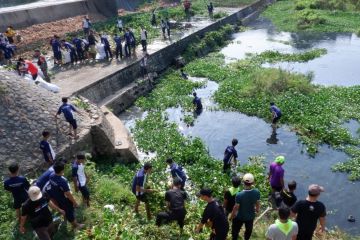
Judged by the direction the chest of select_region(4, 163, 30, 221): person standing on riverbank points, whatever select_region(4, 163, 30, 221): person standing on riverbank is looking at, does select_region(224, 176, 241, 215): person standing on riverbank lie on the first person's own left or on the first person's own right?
on the first person's own right

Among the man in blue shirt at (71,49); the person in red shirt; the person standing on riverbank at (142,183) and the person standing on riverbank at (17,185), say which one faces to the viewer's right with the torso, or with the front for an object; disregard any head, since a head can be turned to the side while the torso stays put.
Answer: the person standing on riverbank at (142,183)

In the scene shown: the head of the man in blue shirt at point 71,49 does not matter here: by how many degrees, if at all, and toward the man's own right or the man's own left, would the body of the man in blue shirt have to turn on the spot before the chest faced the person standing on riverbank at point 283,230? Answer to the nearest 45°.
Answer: approximately 90° to the man's own left

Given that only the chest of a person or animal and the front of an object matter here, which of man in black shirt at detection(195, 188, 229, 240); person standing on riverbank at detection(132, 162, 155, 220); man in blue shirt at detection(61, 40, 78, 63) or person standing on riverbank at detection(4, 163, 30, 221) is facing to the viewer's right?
person standing on riverbank at detection(132, 162, 155, 220)

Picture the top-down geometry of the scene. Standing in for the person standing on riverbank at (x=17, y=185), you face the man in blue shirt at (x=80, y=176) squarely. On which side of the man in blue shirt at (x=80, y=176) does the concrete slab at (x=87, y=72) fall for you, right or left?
left

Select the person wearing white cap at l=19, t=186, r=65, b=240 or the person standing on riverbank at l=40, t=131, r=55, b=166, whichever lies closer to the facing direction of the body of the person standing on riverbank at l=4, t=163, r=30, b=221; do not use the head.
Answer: the person standing on riverbank

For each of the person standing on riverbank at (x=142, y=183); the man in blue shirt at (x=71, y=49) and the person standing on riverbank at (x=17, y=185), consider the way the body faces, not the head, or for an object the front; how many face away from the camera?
1

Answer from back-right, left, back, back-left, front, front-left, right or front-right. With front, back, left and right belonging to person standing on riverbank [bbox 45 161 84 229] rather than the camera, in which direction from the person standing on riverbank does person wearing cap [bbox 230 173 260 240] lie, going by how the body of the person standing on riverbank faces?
right

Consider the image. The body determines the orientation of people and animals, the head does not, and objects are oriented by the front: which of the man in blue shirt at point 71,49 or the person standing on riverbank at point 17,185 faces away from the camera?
the person standing on riverbank

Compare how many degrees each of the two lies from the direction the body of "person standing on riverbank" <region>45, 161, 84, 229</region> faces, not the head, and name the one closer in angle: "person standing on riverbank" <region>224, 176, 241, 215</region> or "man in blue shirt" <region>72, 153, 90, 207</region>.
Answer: the man in blue shirt

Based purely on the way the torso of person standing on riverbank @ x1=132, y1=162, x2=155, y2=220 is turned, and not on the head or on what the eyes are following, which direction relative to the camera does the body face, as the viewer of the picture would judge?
to the viewer's right
